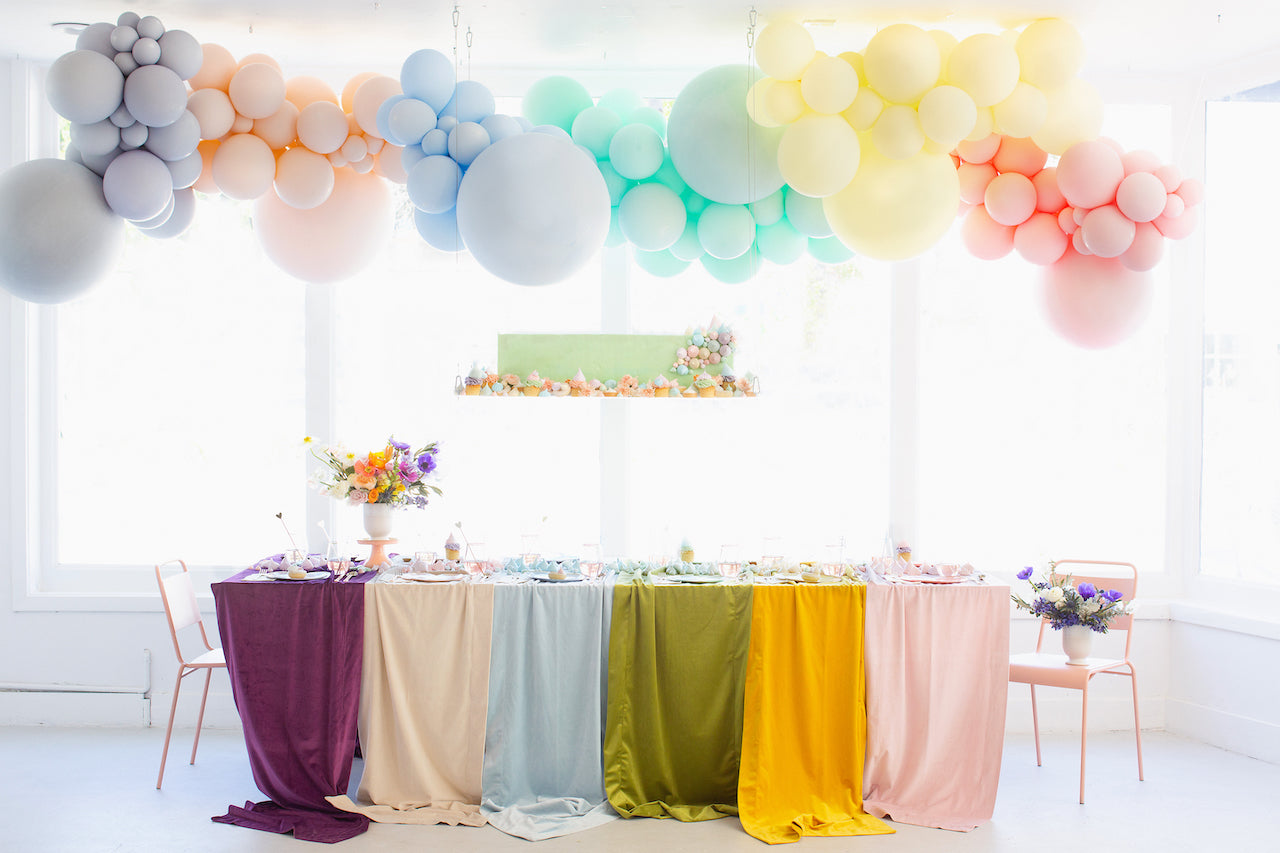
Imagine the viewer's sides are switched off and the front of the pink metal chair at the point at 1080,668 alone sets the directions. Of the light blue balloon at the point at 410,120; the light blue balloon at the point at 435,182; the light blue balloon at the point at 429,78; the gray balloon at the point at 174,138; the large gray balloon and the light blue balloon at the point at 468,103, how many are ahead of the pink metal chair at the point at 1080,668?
6

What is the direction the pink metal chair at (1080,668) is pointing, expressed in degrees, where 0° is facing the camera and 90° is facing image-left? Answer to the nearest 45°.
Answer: approximately 45°

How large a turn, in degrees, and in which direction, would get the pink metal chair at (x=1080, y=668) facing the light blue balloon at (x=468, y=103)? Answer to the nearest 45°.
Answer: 0° — it already faces it

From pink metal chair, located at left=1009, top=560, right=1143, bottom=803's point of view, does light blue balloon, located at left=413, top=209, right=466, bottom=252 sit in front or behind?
in front

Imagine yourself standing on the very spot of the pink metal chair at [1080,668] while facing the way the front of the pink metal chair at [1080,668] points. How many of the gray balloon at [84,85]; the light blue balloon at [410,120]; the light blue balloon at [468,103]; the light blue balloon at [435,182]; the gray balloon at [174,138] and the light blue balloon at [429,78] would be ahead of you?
6
